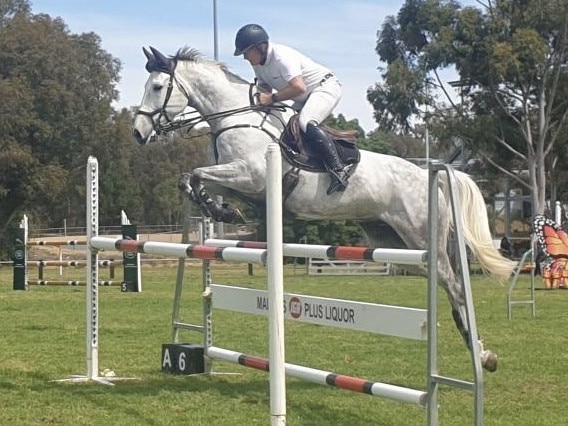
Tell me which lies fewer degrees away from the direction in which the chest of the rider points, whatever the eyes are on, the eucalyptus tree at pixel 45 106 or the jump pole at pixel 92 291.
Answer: the jump pole

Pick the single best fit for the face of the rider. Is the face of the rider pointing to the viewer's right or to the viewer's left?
to the viewer's left

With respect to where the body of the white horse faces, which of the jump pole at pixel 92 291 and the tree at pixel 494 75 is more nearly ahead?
the jump pole

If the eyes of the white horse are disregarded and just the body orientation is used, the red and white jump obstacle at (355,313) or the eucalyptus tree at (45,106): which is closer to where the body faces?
the eucalyptus tree

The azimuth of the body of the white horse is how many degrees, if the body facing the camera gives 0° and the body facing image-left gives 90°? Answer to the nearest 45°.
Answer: approximately 90°

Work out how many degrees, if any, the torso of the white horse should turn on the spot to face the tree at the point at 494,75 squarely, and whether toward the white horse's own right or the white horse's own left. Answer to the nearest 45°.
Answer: approximately 90° to the white horse's own right

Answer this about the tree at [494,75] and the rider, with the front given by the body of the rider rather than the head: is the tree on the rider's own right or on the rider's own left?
on the rider's own right

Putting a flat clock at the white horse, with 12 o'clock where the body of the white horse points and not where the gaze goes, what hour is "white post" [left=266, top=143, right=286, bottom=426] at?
The white post is roughly at 9 o'clock from the white horse.

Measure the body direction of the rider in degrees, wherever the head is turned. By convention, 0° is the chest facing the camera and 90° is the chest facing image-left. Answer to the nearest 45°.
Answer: approximately 90°

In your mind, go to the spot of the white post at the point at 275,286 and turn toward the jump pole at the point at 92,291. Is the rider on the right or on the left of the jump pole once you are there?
right

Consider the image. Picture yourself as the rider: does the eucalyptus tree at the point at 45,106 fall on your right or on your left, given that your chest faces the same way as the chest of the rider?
on your right

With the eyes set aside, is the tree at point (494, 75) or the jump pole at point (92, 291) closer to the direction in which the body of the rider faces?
the jump pole
